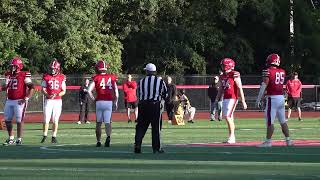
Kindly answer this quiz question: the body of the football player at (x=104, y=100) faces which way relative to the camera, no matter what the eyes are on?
away from the camera

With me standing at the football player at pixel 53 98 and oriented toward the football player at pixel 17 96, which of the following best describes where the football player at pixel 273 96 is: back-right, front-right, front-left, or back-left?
back-left

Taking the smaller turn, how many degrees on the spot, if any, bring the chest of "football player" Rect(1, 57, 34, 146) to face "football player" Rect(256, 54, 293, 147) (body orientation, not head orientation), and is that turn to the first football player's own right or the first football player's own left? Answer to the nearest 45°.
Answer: approximately 90° to the first football player's own left
